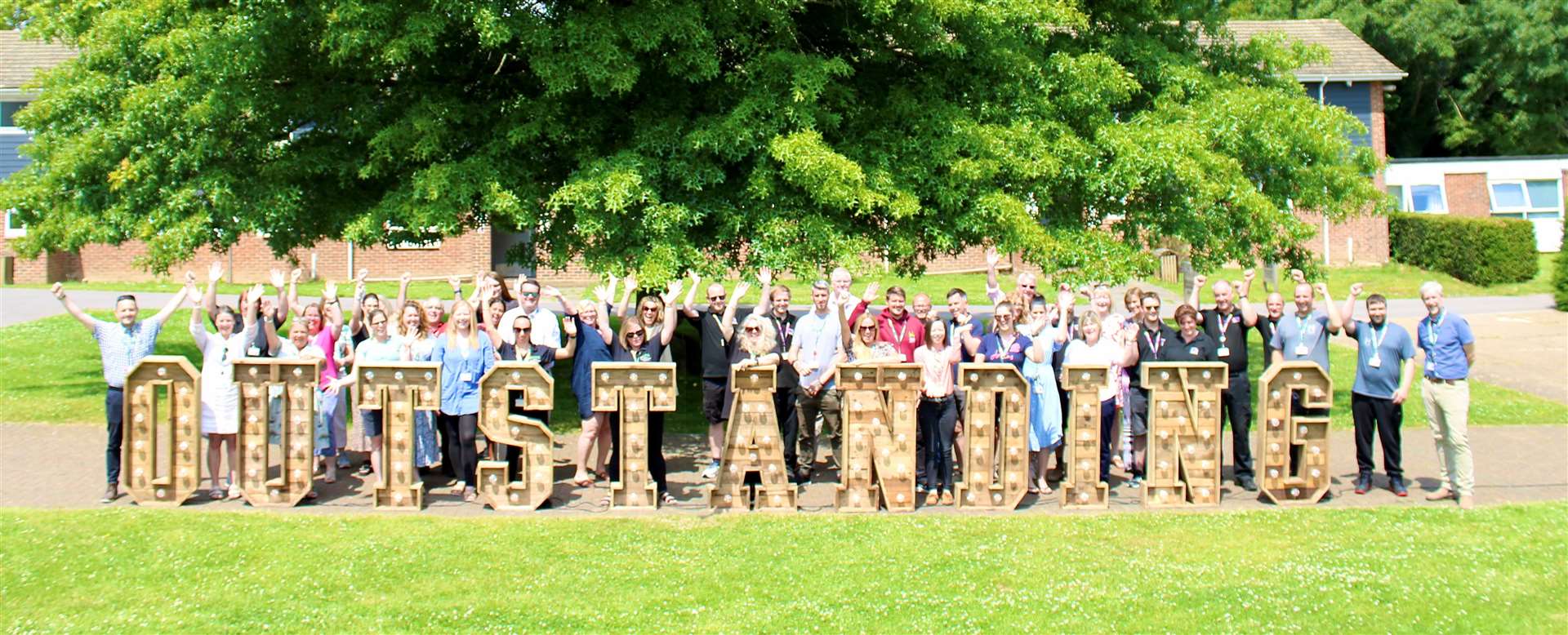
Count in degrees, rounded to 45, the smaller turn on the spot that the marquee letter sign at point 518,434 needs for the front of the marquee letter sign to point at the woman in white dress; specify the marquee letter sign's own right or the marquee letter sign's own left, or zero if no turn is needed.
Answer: approximately 90° to the marquee letter sign's own right

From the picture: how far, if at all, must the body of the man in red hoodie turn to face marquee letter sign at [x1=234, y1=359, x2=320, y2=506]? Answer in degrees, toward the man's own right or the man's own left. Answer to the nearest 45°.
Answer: approximately 90° to the man's own right

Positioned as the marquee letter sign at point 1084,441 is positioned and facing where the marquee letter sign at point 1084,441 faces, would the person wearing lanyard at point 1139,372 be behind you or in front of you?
behind

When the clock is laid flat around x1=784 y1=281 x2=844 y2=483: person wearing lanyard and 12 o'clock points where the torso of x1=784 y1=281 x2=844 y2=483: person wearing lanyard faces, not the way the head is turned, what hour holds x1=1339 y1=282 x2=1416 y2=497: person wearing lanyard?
x1=1339 y1=282 x2=1416 y2=497: person wearing lanyard is roughly at 9 o'clock from x1=784 y1=281 x2=844 y2=483: person wearing lanyard.

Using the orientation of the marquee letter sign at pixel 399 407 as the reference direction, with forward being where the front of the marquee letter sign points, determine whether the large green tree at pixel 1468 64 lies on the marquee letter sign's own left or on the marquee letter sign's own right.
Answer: on the marquee letter sign's own left

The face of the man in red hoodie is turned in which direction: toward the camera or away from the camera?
toward the camera

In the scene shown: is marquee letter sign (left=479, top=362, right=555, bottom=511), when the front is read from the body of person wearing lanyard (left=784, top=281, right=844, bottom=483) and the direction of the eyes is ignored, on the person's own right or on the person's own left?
on the person's own right

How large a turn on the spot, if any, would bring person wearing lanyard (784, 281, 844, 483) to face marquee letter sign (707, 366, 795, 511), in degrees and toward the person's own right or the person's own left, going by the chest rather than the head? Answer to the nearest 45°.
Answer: approximately 45° to the person's own right

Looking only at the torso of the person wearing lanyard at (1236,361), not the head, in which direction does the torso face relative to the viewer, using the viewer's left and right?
facing the viewer

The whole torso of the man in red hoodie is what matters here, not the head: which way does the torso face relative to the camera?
toward the camera

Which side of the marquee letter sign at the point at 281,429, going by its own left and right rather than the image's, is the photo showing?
front

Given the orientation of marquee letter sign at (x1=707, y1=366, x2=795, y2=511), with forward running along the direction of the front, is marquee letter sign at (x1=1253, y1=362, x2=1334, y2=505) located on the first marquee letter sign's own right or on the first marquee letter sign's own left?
on the first marquee letter sign's own left

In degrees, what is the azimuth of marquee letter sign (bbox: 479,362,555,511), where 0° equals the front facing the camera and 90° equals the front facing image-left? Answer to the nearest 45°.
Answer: approximately 0°

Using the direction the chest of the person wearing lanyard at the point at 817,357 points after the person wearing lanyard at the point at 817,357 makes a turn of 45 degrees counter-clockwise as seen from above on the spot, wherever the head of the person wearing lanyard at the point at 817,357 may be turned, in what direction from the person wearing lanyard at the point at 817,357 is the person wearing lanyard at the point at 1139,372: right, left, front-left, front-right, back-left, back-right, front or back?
front-left

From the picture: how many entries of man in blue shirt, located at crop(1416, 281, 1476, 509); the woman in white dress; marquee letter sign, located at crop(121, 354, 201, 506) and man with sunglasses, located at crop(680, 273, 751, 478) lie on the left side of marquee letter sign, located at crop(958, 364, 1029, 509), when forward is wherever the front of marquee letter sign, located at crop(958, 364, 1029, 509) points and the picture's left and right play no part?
1
